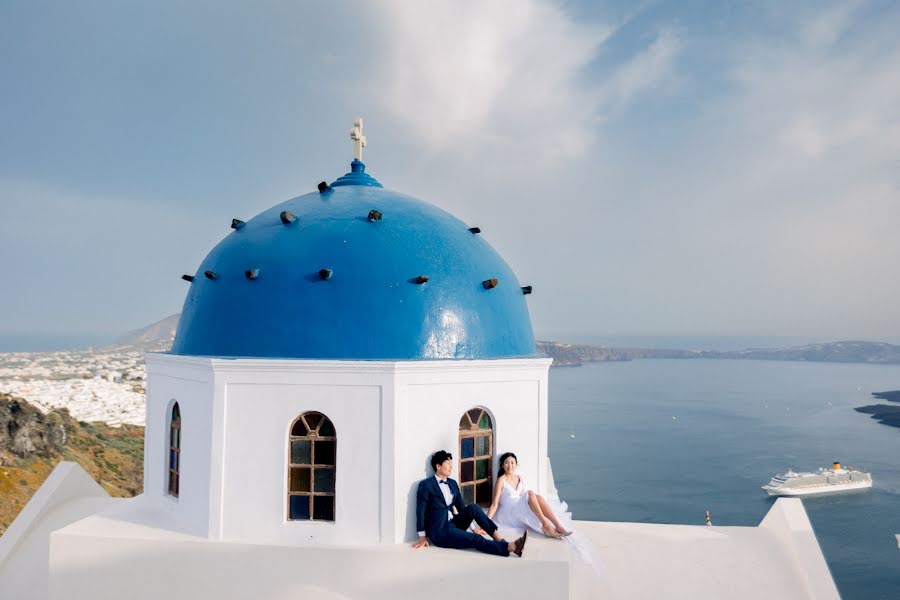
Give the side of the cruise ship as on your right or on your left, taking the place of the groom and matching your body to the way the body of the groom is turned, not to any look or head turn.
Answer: on your left

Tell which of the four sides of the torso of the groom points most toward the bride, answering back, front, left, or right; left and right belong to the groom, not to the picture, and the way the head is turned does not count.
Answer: left

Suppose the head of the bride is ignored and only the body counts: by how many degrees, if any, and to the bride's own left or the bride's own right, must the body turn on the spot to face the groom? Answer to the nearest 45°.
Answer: approximately 90° to the bride's own right

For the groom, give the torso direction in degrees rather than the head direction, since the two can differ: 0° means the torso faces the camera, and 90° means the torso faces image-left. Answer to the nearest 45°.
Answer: approximately 315°

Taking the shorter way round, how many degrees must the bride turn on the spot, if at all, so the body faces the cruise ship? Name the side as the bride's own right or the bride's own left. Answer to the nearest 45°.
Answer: approximately 90° to the bride's own left
